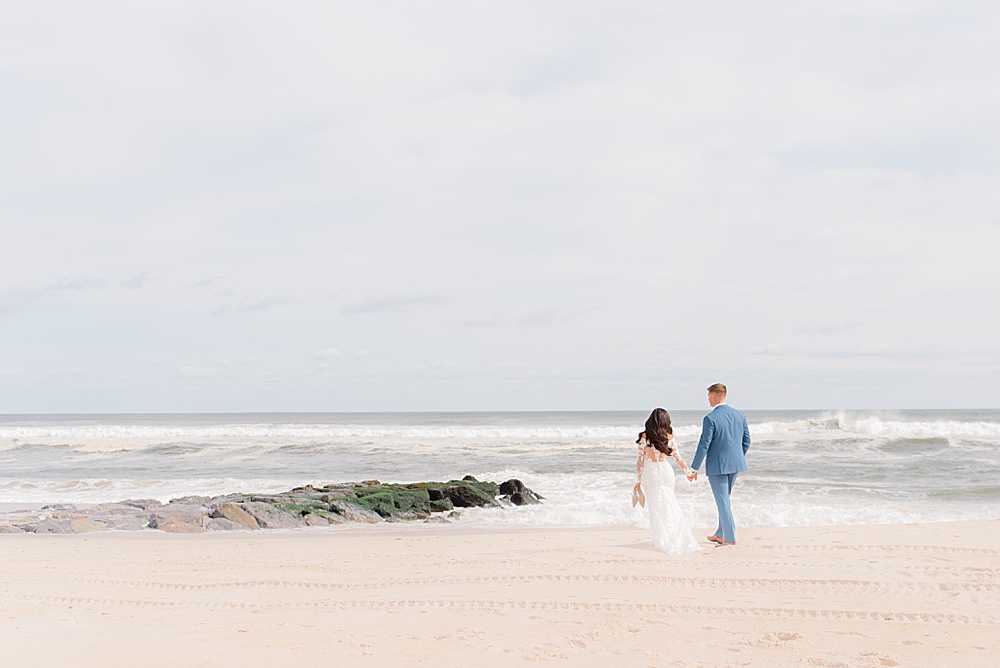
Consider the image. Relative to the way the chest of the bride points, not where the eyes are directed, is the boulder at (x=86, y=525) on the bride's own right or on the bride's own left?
on the bride's own left

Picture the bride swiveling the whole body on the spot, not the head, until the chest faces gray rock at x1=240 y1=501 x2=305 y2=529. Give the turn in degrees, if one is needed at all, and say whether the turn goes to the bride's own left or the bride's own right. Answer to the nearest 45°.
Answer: approximately 45° to the bride's own left

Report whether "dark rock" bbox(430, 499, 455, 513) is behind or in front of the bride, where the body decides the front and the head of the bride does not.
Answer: in front

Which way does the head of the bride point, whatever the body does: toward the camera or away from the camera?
away from the camera

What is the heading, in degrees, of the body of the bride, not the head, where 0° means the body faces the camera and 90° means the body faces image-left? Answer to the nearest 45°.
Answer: approximately 180°

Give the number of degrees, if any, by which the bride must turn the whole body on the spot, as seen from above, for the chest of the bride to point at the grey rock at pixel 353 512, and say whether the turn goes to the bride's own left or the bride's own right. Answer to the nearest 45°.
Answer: approximately 45° to the bride's own left

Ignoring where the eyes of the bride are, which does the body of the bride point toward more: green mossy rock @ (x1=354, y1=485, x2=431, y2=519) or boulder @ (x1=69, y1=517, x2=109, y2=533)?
the green mossy rock

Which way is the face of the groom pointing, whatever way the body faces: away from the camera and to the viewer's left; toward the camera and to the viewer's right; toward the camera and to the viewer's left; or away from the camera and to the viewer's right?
away from the camera and to the viewer's left
